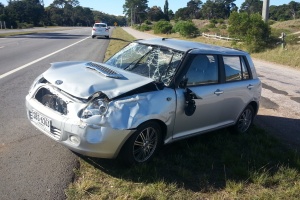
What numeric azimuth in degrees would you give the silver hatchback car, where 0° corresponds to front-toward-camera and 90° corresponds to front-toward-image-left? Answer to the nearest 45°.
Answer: approximately 45°

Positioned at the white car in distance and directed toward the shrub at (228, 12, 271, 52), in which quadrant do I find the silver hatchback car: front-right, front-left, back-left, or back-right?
front-right

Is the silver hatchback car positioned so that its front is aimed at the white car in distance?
no

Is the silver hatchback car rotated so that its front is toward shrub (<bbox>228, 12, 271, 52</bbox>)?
no

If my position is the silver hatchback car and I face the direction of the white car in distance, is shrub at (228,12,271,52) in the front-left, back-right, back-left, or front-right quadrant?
front-right

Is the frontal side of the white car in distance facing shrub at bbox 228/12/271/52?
no
